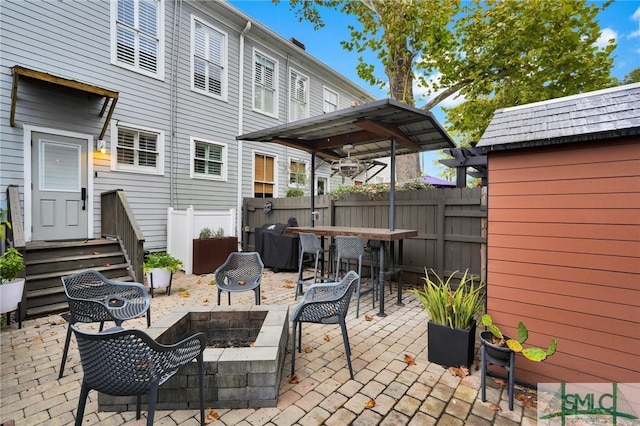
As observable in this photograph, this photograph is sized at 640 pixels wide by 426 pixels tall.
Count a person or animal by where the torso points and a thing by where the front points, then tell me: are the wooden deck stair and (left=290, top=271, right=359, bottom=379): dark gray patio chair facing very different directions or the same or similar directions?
very different directions

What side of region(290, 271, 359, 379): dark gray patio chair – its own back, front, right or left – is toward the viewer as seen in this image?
left

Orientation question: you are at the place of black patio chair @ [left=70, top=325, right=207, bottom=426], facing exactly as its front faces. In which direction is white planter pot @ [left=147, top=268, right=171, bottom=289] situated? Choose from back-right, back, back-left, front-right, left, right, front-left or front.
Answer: front-left

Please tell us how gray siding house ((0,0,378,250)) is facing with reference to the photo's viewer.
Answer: facing the viewer and to the right of the viewer

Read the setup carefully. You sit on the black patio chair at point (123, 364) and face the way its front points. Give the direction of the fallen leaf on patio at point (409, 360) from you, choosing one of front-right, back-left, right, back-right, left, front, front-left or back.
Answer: front-right

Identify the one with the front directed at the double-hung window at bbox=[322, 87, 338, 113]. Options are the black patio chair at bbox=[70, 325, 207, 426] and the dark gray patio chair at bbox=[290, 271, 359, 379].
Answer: the black patio chair at bbox=[70, 325, 207, 426]

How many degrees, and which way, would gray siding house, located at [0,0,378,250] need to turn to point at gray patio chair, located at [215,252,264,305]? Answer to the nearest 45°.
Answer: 0° — it already faces it

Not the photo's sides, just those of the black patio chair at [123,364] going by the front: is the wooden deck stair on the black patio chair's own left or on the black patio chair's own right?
on the black patio chair's own left

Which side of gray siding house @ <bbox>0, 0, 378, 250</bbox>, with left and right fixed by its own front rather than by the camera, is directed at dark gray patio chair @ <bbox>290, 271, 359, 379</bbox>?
front

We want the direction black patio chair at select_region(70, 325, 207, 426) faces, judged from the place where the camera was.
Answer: facing away from the viewer and to the right of the viewer

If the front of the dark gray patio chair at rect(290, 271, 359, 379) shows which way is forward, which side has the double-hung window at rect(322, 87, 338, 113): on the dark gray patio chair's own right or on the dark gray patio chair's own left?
on the dark gray patio chair's own right

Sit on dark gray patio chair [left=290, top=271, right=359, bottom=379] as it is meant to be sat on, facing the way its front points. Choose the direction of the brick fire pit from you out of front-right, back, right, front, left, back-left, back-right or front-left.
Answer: front-left

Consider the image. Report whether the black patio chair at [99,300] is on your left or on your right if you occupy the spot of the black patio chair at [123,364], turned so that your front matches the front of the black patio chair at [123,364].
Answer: on your left

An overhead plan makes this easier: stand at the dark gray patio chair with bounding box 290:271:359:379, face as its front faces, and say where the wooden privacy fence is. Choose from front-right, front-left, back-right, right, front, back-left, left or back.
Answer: back-right

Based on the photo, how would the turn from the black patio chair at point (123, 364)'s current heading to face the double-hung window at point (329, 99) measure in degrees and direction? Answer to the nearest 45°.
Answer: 0° — it already faces it

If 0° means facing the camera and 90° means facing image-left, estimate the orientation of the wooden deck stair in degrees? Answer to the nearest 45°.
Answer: approximately 315°

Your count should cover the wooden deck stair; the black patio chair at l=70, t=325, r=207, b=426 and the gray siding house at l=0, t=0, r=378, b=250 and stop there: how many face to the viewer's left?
0

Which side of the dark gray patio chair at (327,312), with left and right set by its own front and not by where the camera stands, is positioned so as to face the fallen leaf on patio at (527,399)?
back

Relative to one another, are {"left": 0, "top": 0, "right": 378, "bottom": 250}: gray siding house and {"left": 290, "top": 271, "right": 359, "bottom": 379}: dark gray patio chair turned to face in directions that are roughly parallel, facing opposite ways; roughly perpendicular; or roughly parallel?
roughly parallel, facing opposite ways
